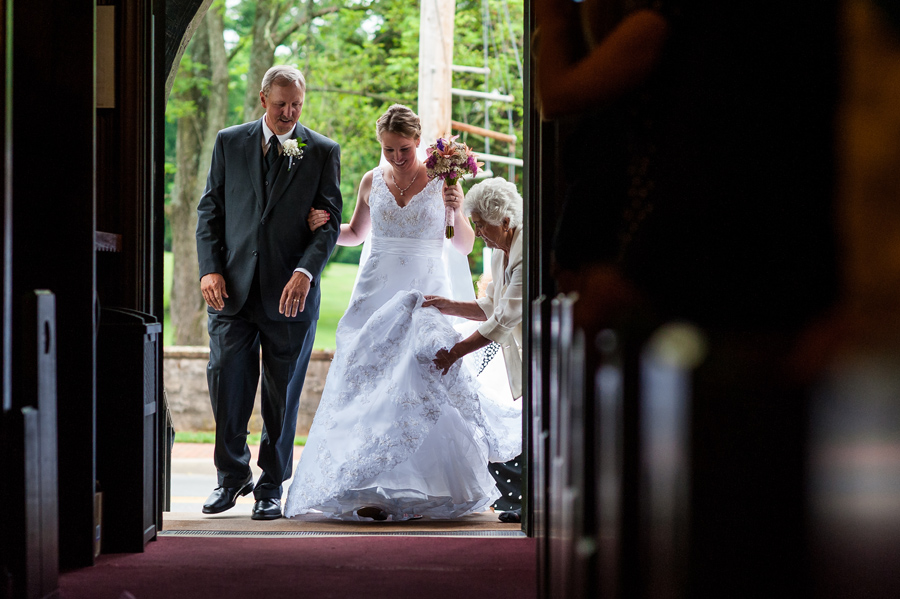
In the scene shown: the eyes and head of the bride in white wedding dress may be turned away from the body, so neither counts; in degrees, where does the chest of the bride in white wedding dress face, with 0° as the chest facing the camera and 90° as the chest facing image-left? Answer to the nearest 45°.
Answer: approximately 0°

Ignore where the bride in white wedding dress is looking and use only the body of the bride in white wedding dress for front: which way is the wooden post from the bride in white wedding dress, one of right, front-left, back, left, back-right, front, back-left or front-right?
back

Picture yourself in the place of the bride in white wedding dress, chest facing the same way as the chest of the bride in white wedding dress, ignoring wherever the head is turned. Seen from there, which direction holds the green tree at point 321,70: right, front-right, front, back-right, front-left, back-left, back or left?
back
